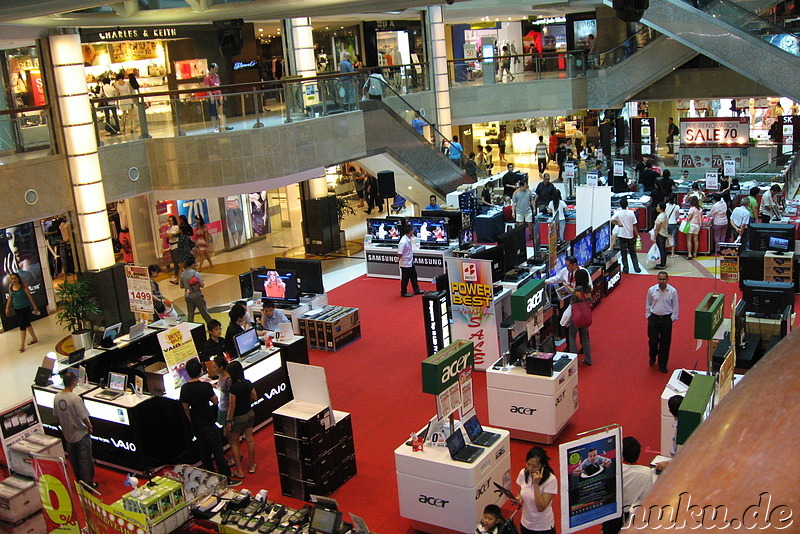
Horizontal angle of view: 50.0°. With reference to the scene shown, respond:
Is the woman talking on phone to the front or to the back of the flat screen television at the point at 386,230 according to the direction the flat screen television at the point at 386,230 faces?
to the front

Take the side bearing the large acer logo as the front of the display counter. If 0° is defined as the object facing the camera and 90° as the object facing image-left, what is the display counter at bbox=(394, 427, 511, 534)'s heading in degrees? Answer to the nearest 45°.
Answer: approximately 0°

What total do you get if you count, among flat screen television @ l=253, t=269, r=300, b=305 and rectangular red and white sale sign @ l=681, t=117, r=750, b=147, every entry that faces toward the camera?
2

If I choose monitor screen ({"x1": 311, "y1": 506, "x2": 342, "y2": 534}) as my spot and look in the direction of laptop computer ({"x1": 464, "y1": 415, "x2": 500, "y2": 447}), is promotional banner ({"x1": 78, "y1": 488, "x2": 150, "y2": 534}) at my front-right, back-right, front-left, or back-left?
back-left

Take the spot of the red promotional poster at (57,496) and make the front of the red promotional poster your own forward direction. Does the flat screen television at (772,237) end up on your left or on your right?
on your left

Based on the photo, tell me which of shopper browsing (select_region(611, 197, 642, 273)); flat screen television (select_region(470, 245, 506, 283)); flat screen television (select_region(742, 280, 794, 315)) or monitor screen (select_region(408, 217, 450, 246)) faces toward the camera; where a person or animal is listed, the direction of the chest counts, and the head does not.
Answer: the monitor screen

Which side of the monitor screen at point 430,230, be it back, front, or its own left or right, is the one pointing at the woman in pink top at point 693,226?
left

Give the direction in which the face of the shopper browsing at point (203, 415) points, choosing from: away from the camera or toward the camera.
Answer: away from the camera
